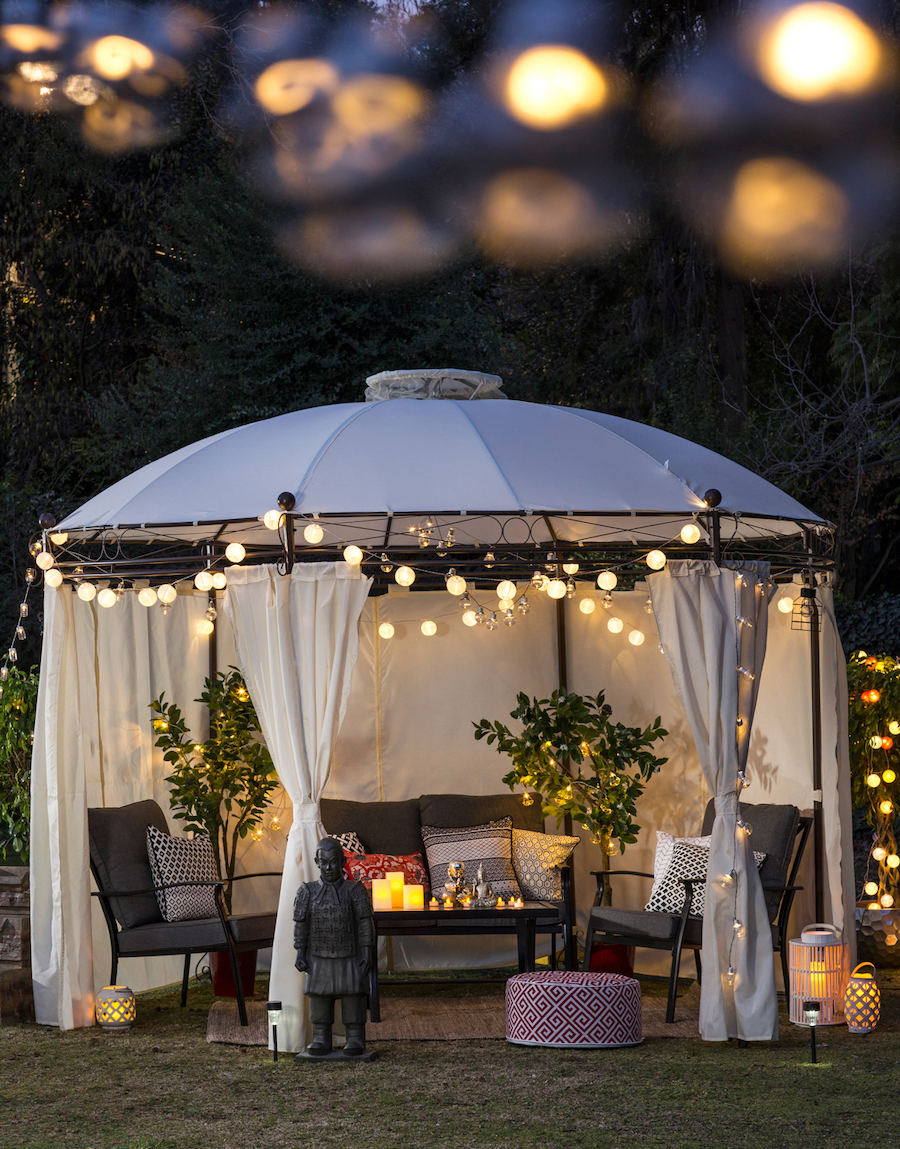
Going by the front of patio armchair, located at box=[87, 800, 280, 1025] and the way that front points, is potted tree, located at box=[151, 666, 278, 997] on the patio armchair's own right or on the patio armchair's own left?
on the patio armchair's own left

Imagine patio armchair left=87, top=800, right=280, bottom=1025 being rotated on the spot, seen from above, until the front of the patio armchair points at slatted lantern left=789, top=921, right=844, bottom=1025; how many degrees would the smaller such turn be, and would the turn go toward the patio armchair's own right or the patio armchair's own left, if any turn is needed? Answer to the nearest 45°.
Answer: approximately 45° to the patio armchair's own left

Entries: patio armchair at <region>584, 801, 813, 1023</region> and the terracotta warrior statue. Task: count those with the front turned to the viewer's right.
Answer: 0

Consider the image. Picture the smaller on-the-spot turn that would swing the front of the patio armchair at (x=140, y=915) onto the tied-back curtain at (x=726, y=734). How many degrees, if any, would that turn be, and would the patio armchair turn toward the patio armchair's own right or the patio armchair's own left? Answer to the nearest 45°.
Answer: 0° — it already faces it

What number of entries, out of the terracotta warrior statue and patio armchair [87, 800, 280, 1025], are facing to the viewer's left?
0

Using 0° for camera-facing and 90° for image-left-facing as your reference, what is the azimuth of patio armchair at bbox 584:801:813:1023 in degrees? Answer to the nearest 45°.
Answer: approximately 45°

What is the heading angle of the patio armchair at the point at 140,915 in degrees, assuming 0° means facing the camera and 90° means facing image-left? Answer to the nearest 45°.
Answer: approximately 315°

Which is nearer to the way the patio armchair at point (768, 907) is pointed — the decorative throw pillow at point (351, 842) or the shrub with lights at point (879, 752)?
the decorative throw pillow

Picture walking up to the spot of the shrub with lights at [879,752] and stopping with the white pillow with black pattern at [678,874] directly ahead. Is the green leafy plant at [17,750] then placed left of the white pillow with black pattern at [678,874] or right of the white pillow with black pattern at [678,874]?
right

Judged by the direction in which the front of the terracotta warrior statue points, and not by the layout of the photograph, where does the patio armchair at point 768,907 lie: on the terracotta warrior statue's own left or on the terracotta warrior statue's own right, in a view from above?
on the terracotta warrior statue's own left

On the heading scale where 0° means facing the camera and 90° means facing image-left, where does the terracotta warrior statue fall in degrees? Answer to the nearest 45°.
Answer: approximately 0°

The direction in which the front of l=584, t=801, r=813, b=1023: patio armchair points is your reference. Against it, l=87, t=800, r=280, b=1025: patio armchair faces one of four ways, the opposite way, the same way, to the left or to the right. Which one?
to the left

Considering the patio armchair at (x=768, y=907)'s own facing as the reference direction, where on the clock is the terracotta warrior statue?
The terracotta warrior statue is roughly at 12 o'clock from the patio armchair.

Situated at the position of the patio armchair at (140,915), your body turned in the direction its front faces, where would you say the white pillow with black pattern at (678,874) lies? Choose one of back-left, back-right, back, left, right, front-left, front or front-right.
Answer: front-left
